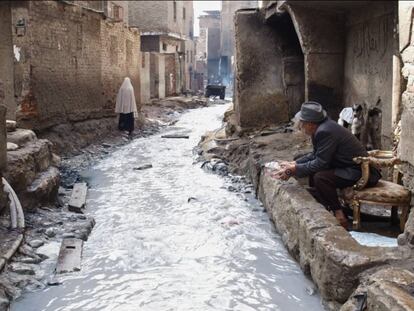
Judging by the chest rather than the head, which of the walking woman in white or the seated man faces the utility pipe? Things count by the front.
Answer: the seated man

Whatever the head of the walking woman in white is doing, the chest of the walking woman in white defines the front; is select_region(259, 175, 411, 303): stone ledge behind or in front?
behind

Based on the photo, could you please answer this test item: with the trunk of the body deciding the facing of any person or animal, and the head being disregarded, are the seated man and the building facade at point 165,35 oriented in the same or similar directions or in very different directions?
very different directions

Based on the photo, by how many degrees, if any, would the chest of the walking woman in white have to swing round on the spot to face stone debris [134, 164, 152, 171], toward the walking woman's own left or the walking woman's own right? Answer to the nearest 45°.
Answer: approximately 180°

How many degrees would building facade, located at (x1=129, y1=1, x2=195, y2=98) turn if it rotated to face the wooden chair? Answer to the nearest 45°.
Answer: approximately 45° to its right

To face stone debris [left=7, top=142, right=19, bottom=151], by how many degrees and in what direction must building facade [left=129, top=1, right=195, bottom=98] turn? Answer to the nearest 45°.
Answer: approximately 45° to its right

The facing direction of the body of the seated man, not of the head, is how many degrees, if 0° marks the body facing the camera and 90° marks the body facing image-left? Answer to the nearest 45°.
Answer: approximately 90°

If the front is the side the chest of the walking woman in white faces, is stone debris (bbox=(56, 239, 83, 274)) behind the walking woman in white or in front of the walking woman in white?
behind

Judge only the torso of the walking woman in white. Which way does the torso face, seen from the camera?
away from the camera
